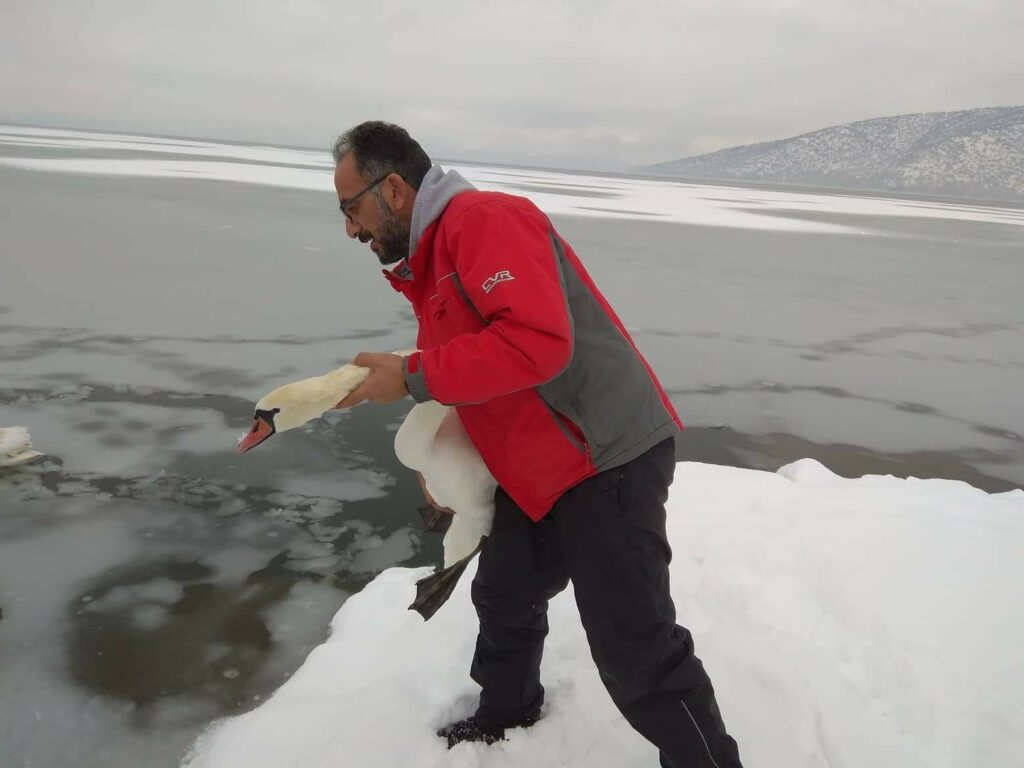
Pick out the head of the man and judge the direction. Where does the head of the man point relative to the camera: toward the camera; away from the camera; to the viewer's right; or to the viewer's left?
to the viewer's left

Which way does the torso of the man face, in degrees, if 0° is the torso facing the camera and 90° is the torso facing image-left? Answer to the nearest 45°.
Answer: approximately 90°
